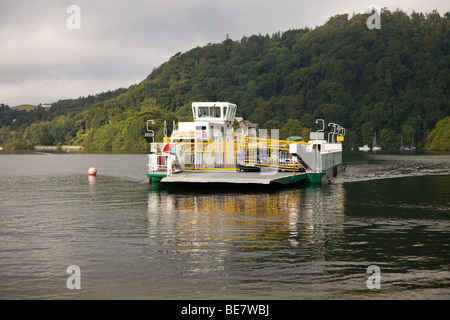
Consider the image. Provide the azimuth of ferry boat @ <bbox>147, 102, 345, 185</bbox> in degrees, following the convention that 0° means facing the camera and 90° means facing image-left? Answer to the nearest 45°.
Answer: approximately 45°
